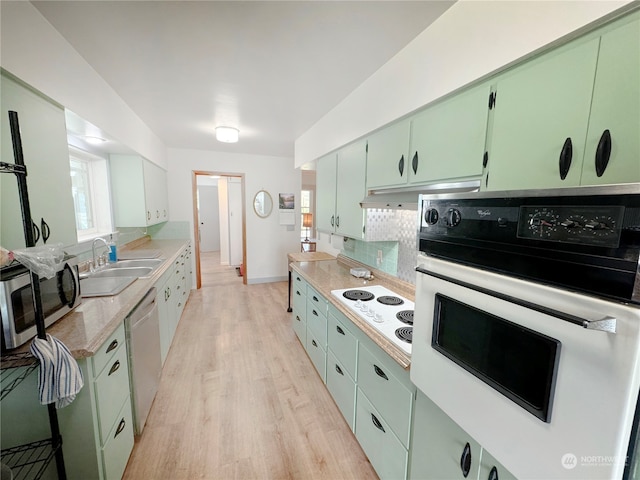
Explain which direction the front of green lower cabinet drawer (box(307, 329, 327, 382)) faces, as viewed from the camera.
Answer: facing to the left of the viewer

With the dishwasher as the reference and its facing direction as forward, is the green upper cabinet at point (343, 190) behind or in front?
in front

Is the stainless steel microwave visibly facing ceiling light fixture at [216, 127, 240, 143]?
no

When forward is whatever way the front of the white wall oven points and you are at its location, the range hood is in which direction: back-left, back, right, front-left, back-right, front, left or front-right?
right

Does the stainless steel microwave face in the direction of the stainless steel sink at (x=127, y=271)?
no

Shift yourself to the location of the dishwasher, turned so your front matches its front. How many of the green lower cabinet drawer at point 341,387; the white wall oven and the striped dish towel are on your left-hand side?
0

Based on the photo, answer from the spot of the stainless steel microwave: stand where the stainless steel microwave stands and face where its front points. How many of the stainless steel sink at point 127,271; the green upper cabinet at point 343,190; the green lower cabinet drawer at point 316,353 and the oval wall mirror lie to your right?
0

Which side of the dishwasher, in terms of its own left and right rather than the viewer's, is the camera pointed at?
right

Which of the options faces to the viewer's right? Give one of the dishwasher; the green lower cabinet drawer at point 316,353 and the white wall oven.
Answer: the dishwasher

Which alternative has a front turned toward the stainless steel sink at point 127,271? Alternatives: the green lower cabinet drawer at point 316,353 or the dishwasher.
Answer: the green lower cabinet drawer

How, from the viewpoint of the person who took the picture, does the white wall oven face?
facing the viewer and to the left of the viewer

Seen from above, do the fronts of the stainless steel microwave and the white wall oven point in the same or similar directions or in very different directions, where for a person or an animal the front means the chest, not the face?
very different directions

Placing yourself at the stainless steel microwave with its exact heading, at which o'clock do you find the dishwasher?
The dishwasher is roughly at 9 o'clock from the stainless steel microwave.

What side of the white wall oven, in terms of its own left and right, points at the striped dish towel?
front

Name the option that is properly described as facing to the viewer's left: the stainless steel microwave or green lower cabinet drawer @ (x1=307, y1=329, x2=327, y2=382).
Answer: the green lower cabinet drawer

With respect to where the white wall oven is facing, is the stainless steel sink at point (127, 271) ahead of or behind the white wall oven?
ahead

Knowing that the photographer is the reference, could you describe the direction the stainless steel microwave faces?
facing the viewer and to the right of the viewer

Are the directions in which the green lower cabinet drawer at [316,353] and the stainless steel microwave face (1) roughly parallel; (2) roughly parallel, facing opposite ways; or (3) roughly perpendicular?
roughly parallel, facing opposite ways
